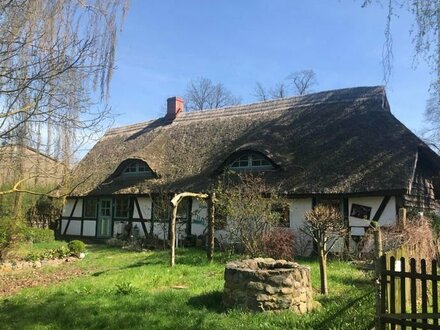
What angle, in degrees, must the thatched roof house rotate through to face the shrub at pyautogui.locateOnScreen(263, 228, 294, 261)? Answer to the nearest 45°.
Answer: approximately 45° to its left

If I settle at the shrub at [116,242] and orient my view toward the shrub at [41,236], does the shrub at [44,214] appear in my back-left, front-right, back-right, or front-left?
front-right

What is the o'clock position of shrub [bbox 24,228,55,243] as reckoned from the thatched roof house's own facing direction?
The shrub is roughly at 2 o'clock from the thatched roof house.

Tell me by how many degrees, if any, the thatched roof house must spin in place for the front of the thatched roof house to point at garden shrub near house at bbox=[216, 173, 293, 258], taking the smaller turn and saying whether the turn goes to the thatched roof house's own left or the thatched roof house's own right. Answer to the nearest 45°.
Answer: approximately 45° to the thatched roof house's own left

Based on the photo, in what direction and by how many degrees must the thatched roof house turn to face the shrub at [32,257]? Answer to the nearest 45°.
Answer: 0° — it already faces it

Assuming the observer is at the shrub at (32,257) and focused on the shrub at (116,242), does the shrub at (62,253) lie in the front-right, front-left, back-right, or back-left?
front-right

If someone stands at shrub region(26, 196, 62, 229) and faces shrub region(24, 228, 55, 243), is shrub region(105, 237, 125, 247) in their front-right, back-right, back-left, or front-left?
front-left

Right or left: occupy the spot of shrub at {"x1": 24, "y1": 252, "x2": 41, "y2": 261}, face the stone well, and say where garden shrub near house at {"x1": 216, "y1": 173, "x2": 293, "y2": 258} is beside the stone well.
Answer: left
